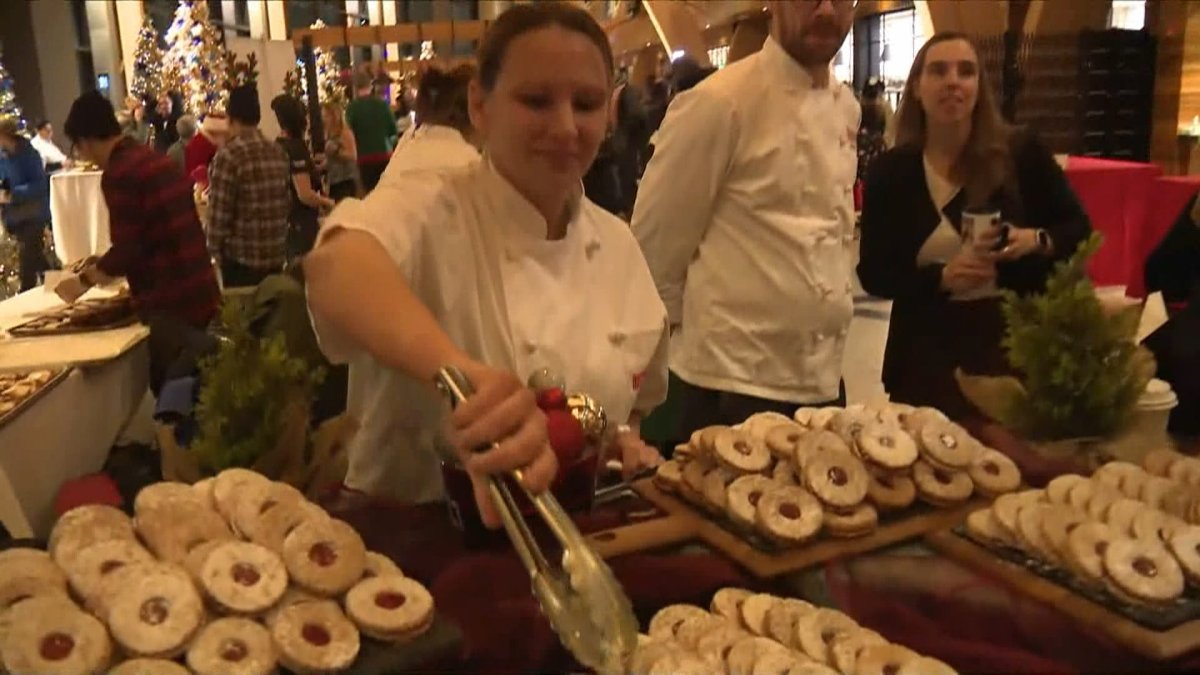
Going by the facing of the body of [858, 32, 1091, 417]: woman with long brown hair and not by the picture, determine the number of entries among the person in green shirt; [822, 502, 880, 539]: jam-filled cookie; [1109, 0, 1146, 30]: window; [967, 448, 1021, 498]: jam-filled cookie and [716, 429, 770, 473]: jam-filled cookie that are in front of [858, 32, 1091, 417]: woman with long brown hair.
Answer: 3

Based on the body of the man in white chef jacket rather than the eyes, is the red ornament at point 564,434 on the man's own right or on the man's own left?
on the man's own right

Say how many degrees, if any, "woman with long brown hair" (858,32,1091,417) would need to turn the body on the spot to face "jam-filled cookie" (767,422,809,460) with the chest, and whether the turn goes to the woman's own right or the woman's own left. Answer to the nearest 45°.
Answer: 0° — they already face it

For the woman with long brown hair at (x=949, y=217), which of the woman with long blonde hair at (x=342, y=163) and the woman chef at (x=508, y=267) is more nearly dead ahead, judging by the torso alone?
the woman chef

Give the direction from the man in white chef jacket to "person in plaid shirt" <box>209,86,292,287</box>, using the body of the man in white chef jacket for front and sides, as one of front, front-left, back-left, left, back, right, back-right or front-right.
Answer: back

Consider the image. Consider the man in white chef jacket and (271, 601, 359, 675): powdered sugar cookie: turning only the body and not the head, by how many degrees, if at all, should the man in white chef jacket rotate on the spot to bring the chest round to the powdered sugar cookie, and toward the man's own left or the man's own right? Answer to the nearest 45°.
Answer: approximately 45° to the man's own right

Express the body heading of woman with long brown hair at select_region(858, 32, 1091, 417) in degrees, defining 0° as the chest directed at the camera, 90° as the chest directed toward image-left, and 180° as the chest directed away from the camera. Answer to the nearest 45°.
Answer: approximately 0°

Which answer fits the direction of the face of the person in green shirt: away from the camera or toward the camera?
away from the camera

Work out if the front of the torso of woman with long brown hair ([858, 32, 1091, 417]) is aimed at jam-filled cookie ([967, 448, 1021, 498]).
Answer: yes
